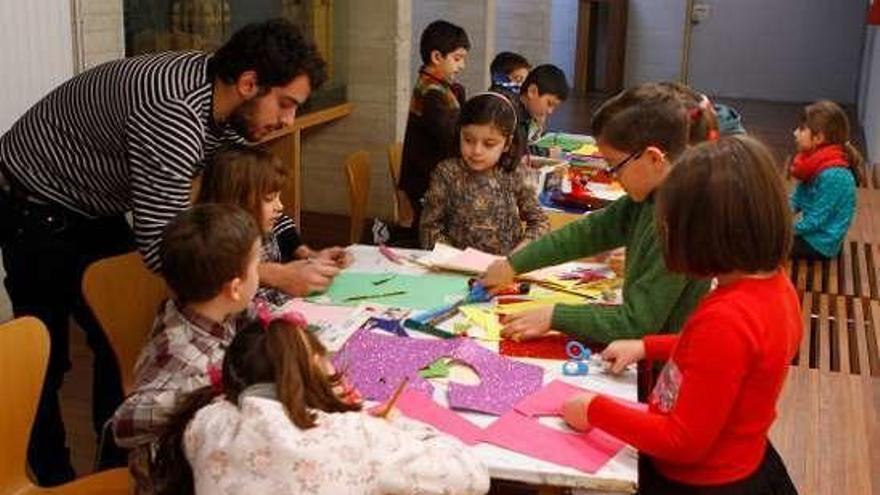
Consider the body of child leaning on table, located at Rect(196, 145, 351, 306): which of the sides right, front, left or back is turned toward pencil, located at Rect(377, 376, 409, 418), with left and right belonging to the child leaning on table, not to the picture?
right

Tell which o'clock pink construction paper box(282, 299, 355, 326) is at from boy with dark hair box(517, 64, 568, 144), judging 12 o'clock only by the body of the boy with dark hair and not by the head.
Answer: The pink construction paper is roughly at 2 o'clock from the boy with dark hair.

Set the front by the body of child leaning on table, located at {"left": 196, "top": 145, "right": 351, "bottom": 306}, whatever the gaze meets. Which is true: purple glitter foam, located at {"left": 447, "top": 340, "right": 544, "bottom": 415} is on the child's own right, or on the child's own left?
on the child's own right

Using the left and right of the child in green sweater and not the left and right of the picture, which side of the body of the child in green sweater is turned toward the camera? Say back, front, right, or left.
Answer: left

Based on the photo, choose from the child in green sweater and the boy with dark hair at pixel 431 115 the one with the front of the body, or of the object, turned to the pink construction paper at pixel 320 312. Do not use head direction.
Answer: the child in green sweater

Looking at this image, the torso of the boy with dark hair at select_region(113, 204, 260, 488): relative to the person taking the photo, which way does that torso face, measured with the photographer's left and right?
facing away from the viewer and to the right of the viewer

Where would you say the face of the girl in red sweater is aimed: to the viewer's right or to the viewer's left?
to the viewer's left

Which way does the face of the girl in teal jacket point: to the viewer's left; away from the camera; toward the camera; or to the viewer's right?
to the viewer's left

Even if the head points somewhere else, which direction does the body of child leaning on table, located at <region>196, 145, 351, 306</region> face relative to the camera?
to the viewer's right

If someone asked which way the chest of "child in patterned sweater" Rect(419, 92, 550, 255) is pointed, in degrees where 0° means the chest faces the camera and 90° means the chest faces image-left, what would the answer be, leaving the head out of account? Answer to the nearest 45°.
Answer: approximately 0°

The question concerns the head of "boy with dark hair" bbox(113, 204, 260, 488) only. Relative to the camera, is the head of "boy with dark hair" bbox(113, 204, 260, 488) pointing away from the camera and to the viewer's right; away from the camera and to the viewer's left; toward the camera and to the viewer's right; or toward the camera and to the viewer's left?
away from the camera and to the viewer's right

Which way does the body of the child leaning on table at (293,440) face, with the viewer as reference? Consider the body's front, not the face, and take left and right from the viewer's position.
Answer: facing away from the viewer and to the right of the viewer
